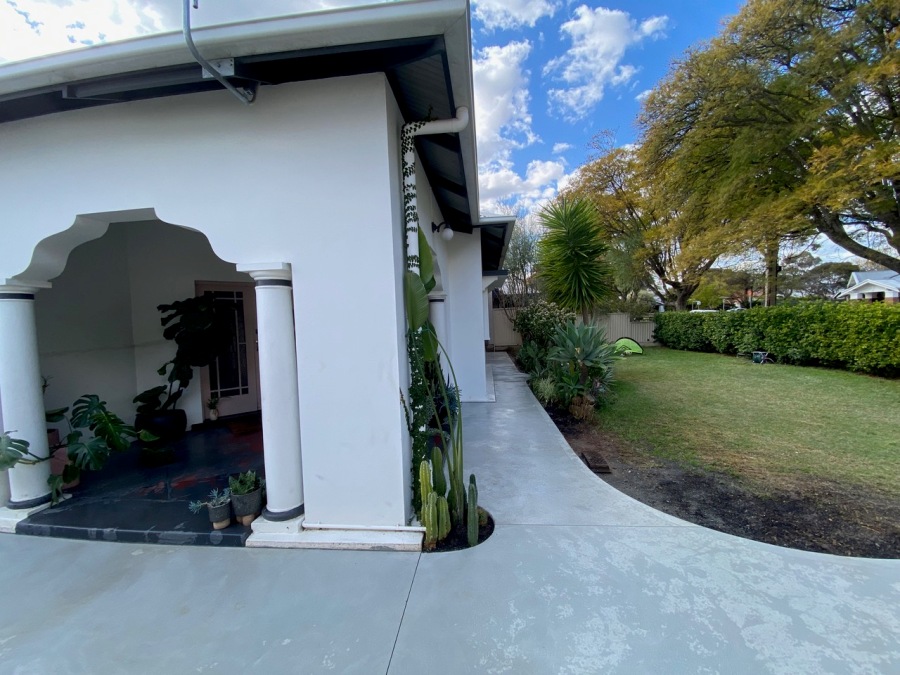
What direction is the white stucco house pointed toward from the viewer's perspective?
toward the camera

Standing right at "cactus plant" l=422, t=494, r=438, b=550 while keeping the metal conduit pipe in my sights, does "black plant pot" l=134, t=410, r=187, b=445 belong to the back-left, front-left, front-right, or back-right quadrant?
front-right

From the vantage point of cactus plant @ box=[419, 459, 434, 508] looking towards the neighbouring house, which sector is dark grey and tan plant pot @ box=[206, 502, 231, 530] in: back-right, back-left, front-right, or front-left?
back-left

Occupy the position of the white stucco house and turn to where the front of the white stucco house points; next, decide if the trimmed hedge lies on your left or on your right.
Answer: on your left

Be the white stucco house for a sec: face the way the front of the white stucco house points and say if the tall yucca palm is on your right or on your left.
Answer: on your left

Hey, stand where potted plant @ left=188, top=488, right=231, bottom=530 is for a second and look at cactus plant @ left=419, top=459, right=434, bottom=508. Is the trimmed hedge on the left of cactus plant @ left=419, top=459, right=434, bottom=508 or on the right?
left
